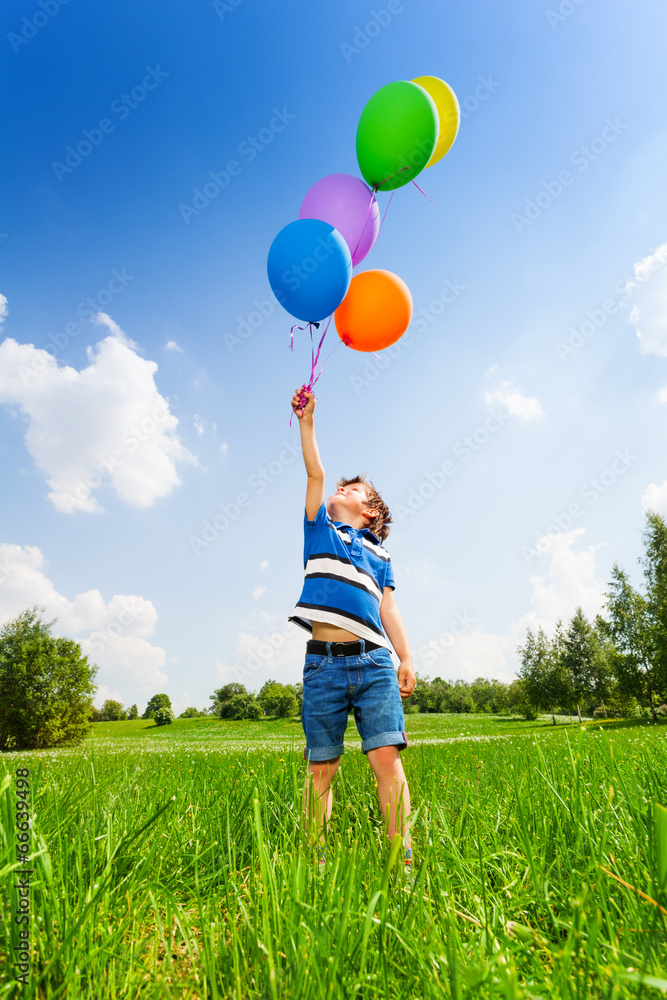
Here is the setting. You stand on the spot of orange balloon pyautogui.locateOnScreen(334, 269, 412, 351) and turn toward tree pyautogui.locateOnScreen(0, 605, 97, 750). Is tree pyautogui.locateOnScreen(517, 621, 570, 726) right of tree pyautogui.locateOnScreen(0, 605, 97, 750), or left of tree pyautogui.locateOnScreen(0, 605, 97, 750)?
right

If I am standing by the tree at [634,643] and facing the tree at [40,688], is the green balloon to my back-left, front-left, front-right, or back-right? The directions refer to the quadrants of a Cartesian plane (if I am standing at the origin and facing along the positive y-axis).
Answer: front-left

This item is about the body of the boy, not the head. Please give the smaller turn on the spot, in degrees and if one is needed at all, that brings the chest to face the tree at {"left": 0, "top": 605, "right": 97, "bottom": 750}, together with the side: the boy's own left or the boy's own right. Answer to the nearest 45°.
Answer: approximately 135° to the boy's own right

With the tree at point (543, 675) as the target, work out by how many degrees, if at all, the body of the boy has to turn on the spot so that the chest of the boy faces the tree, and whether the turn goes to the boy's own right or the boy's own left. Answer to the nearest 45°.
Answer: approximately 180°

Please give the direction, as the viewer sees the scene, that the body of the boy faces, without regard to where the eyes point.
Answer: toward the camera
